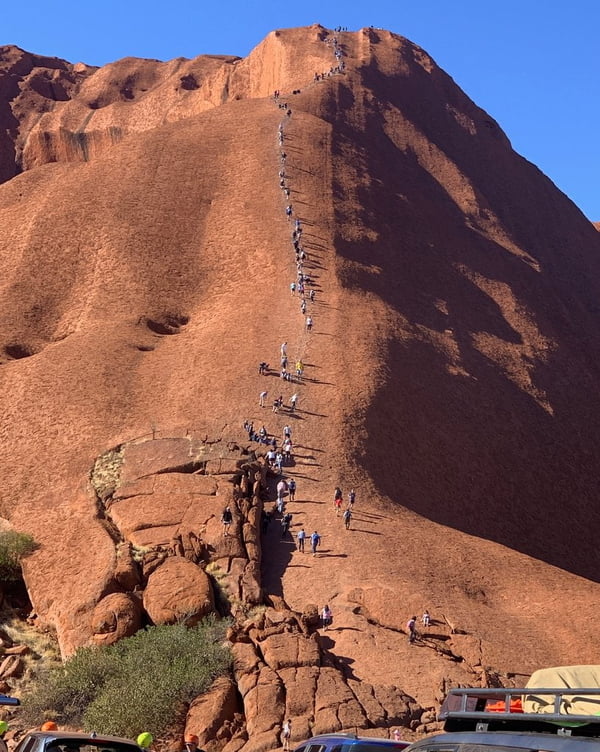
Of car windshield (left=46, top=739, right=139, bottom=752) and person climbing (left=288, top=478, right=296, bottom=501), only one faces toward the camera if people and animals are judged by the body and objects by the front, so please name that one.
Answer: the car windshield

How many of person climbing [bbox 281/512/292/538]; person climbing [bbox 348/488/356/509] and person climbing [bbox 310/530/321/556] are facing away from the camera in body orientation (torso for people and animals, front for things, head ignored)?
3

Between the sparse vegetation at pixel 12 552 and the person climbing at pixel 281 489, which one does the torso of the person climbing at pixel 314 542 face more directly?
the person climbing

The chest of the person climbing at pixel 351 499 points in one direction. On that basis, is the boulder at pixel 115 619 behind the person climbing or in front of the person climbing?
behind

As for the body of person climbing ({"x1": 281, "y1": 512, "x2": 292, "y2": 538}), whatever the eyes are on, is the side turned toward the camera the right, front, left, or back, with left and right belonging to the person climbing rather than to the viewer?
back

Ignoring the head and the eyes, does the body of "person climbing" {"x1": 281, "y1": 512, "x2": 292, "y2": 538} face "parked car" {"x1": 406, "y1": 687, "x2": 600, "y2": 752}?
no

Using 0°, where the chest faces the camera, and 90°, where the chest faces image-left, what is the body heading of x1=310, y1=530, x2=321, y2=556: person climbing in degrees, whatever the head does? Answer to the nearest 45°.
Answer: approximately 180°

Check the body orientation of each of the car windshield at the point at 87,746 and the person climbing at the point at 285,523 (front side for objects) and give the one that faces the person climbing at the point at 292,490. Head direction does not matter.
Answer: the person climbing at the point at 285,523

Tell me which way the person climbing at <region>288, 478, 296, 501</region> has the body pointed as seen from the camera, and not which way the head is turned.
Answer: away from the camera

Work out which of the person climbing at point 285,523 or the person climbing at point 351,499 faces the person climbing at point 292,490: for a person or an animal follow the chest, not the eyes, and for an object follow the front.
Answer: the person climbing at point 285,523

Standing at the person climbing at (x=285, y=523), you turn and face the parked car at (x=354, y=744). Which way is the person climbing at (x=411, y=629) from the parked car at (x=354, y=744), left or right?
left

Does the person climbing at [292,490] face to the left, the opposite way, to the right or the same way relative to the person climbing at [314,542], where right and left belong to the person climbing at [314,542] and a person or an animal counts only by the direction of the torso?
the same way

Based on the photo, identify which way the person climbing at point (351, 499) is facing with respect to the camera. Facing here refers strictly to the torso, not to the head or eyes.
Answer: away from the camera

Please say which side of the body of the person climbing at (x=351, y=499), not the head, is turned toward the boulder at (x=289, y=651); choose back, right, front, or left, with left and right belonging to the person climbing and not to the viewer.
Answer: back

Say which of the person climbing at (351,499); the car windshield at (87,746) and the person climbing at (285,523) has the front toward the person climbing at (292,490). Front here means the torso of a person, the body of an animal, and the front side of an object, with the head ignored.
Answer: the person climbing at (285,523)
